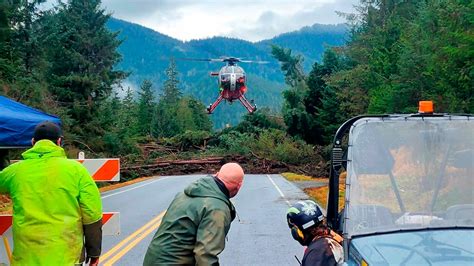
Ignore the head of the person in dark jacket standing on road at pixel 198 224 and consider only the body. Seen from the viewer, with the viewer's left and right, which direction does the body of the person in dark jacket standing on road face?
facing away from the viewer and to the right of the viewer

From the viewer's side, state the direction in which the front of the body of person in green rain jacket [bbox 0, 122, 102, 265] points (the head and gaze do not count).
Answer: away from the camera

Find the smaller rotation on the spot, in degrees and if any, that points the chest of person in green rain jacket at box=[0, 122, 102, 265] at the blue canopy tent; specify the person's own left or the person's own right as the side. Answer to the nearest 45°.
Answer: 0° — they already face it

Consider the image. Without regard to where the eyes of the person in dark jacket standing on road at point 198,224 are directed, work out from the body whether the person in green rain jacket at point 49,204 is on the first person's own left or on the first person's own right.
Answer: on the first person's own left

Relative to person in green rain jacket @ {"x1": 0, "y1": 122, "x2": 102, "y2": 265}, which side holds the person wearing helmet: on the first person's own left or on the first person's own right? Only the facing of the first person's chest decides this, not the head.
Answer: on the first person's own right

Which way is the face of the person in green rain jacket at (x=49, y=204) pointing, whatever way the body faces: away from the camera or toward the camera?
away from the camera

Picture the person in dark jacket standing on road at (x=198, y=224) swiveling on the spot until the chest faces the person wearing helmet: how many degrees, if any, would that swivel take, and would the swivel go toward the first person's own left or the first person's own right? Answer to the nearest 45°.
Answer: approximately 45° to the first person's own right
